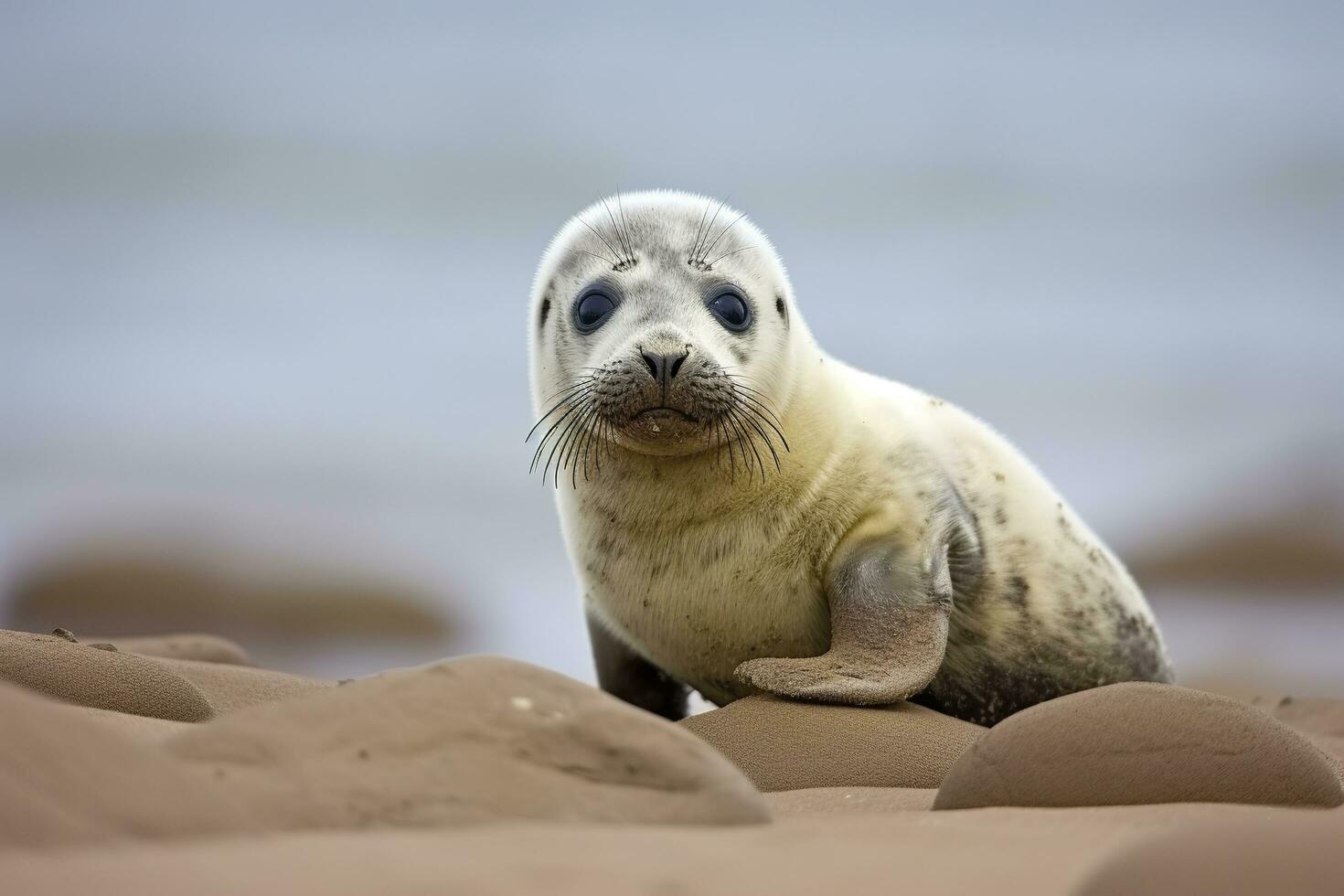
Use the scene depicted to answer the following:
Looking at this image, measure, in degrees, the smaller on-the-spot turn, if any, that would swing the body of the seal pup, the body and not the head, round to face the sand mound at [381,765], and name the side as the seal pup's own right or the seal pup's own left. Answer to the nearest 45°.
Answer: approximately 45° to the seal pup's own left

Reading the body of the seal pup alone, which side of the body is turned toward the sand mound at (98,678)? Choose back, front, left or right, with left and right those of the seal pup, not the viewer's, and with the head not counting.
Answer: front

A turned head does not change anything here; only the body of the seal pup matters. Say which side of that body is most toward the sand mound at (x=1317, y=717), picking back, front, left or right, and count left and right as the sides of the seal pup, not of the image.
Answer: back

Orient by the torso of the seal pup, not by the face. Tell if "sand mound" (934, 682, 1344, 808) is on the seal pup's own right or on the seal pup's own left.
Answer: on the seal pup's own left

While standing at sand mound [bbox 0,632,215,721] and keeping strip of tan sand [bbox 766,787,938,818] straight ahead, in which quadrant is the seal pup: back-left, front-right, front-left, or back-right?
front-left
